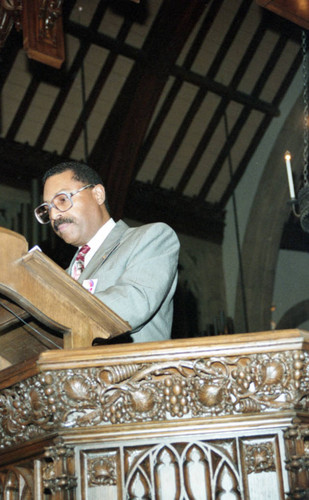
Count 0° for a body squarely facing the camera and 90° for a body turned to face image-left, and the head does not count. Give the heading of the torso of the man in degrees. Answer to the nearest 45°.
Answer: approximately 45°

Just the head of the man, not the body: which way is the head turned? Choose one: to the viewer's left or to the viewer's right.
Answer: to the viewer's left
